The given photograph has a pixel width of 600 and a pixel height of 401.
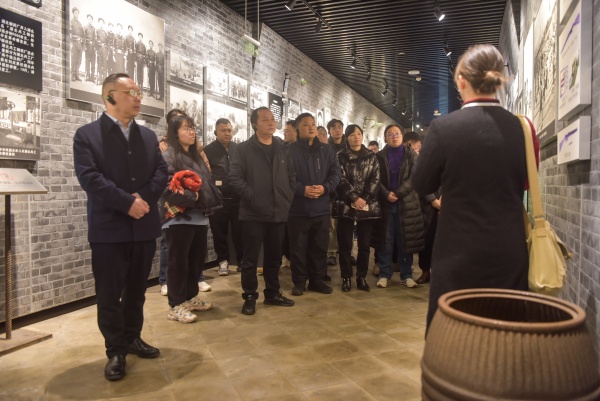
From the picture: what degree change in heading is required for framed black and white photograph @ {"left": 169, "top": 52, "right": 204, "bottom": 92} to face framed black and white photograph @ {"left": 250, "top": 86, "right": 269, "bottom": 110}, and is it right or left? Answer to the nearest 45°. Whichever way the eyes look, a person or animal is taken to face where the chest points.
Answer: approximately 90° to its left

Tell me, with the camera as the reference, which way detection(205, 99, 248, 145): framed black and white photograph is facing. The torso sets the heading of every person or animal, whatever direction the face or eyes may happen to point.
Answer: facing the viewer and to the right of the viewer

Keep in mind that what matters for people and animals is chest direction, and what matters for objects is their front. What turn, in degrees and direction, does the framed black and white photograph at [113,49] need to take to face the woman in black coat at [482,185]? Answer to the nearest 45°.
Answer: approximately 45° to its right

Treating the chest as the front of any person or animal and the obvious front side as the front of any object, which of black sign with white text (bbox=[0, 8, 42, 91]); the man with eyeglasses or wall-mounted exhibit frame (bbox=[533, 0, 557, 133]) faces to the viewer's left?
the wall-mounted exhibit frame

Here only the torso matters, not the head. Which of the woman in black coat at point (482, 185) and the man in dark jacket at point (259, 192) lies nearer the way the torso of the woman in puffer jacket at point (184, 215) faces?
the woman in black coat

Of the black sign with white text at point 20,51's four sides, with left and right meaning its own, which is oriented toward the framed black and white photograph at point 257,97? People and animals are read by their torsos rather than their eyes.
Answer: left

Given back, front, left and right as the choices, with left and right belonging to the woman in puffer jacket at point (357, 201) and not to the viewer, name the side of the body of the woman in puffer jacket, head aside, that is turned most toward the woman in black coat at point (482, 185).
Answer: front

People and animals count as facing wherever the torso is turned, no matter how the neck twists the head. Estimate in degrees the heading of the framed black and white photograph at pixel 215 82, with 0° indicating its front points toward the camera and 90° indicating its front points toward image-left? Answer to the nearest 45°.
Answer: approximately 315°

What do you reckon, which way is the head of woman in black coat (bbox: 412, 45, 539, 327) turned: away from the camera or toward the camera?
away from the camera

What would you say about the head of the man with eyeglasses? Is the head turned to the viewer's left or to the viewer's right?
to the viewer's right

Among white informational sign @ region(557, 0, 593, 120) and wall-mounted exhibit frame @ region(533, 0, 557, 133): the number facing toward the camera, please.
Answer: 0

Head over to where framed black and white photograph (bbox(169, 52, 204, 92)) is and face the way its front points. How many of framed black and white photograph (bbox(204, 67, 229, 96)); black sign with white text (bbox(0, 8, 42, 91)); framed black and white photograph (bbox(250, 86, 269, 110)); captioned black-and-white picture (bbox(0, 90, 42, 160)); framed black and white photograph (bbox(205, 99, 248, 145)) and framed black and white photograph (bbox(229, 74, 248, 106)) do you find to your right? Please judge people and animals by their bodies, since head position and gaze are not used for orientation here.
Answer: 2

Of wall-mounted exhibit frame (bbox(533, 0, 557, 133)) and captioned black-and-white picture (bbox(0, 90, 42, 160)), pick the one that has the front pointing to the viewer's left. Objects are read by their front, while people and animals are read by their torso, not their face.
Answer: the wall-mounted exhibit frame
